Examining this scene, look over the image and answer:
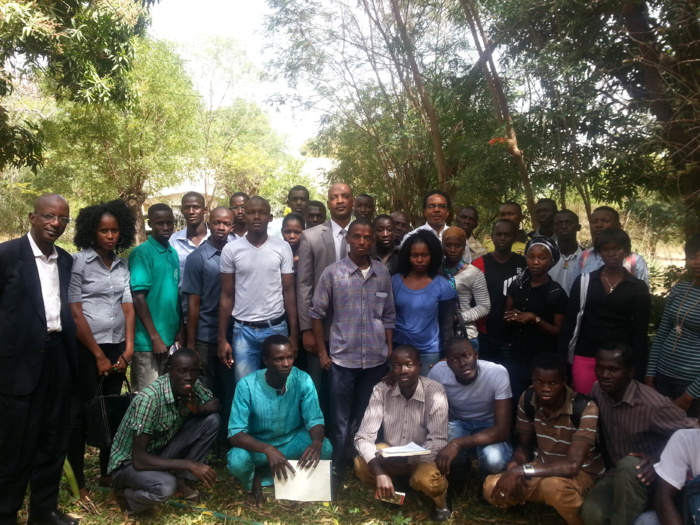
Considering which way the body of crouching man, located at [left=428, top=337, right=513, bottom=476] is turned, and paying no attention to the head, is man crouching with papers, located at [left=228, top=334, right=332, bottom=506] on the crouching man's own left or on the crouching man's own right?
on the crouching man's own right

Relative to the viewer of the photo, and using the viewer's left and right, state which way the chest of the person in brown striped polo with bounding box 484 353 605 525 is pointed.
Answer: facing the viewer and to the left of the viewer

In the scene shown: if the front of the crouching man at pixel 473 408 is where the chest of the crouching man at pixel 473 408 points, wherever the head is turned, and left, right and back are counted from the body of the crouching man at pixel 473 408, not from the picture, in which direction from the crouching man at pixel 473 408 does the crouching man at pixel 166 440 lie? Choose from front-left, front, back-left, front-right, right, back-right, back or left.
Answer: right

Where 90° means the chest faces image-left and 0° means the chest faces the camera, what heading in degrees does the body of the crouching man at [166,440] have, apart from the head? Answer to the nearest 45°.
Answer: approximately 315°

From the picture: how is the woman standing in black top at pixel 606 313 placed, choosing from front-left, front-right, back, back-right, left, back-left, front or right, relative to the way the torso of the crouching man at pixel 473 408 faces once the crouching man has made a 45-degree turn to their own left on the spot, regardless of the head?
front-left

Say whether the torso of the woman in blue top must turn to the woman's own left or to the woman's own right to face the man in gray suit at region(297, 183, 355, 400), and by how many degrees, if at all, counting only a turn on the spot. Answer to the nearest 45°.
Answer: approximately 90° to the woman's own right

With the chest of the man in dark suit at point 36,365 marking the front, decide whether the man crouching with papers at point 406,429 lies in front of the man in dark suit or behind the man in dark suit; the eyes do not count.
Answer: in front

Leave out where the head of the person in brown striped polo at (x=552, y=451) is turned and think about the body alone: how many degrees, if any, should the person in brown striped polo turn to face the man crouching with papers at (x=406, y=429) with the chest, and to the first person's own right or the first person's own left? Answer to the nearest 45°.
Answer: approximately 45° to the first person's own right

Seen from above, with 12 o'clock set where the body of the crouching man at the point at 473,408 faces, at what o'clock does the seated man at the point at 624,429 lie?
the seated man at the point at 624,429 is roughly at 10 o'clock from the crouching man at the point at 473,408.

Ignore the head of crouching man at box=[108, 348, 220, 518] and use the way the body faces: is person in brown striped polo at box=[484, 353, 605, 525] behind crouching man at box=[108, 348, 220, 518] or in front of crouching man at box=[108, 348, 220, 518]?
in front

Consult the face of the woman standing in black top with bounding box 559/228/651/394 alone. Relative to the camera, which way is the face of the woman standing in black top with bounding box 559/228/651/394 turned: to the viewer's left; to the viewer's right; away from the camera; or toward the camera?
toward the camera

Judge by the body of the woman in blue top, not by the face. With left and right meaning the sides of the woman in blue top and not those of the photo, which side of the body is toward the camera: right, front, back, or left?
front

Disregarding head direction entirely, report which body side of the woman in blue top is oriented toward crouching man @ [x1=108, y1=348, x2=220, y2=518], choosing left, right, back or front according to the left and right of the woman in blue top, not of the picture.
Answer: right

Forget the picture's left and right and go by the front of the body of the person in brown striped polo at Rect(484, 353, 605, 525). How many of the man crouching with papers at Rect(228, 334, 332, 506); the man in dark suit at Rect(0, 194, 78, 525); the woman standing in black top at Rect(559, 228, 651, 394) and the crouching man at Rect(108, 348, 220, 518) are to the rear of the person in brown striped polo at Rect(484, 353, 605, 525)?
1

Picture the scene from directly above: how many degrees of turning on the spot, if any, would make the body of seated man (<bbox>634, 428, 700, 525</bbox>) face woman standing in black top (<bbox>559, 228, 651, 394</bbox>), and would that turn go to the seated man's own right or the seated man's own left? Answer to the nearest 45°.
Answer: approximately 135° to the seated man's own right

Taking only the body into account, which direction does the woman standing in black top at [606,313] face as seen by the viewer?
toward the camera

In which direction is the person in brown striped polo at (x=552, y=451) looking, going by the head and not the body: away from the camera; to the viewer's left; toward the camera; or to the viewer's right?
toward the camera

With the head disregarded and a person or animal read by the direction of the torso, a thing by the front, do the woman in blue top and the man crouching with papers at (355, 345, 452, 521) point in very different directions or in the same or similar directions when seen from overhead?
same or similar directions
